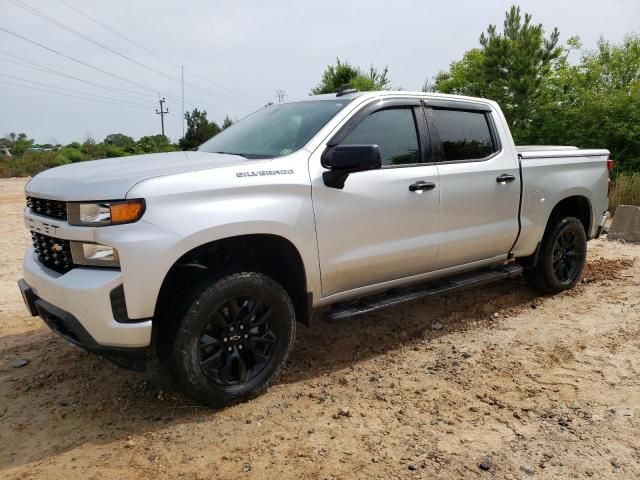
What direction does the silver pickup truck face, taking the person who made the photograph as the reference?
facing the viewer and to the left of the viewer

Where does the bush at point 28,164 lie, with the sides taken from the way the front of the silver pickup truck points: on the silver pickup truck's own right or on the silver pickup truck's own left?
on the silver pickup truck's own right
